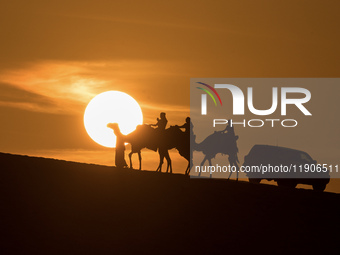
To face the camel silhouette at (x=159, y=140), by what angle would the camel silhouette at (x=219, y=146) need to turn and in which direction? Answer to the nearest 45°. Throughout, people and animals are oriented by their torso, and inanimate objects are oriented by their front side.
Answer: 0° — it already faces it

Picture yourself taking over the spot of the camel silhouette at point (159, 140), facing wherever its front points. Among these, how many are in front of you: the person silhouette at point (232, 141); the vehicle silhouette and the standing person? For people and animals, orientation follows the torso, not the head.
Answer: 1

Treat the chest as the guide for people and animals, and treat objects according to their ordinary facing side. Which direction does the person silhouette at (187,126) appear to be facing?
to the viewer's left

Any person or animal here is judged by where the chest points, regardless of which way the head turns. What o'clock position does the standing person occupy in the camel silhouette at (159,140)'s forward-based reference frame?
The standing person is roughly at 12 o'clock from the camel silhouette.

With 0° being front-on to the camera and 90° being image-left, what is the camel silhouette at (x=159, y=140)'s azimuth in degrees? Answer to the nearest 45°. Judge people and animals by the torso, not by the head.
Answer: approximately 90°

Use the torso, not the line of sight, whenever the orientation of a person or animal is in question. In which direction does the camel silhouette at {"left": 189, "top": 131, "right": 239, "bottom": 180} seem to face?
to the viewer's left

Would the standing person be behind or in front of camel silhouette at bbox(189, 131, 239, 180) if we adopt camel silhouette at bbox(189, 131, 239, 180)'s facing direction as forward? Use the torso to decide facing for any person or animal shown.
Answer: in front
